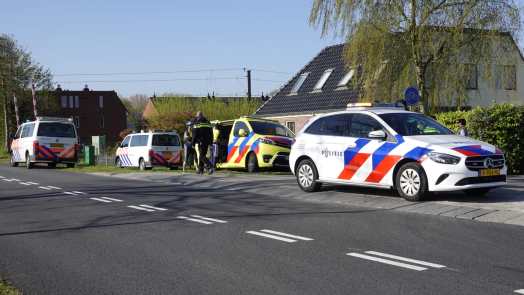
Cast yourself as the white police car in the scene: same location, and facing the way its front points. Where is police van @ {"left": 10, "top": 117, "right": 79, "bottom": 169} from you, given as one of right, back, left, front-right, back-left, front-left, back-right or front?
back

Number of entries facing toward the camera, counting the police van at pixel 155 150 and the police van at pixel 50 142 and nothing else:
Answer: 0

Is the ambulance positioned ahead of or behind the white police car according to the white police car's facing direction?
behind

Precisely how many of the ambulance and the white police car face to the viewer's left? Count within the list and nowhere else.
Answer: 0

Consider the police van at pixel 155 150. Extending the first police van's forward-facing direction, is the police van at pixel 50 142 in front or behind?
behind

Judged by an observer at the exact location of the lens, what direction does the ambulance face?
facing the viewer and to the right of the viewer

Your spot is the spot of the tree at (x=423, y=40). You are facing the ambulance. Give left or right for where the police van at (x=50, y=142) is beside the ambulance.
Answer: right

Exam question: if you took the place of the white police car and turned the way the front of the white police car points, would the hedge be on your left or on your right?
on your left

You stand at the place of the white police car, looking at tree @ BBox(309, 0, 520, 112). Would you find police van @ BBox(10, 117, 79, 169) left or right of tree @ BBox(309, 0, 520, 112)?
left
